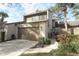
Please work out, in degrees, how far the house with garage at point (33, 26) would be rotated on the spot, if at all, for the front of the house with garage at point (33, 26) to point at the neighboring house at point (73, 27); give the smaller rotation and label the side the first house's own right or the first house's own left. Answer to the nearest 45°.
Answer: approximately 135° to the first house's own left

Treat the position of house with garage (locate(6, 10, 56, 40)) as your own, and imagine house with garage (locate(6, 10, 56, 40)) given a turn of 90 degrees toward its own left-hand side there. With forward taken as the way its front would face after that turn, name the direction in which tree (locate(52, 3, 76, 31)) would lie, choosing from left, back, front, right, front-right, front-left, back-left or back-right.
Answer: front-left

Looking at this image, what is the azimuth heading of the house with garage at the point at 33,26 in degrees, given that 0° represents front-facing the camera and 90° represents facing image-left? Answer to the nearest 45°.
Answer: approximately 45°
